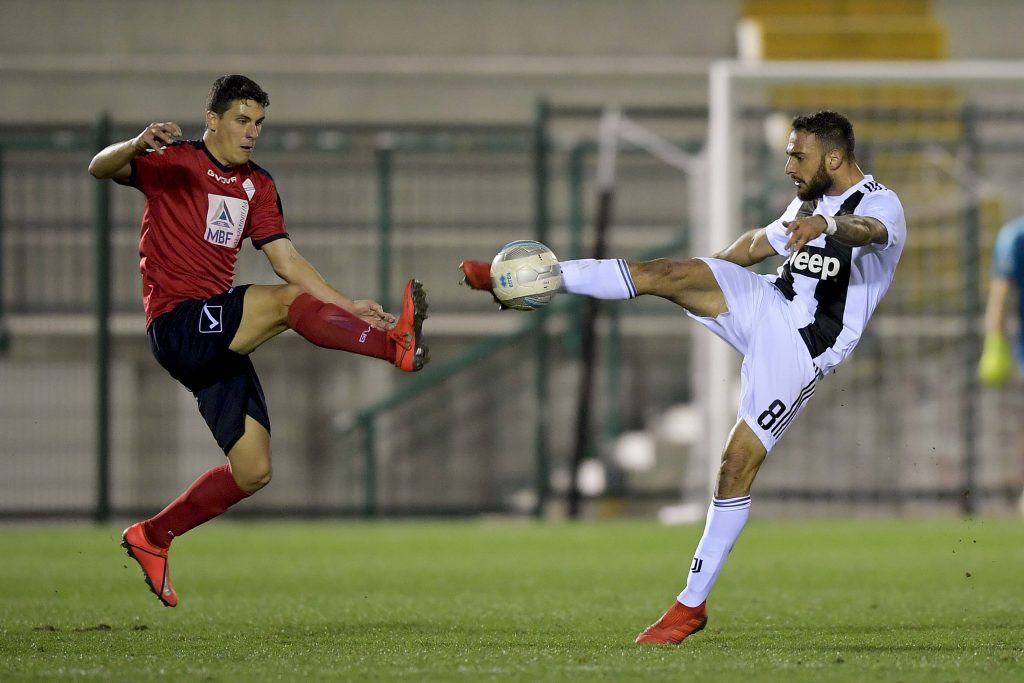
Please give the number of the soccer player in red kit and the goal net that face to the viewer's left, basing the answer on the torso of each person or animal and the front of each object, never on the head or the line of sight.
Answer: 0

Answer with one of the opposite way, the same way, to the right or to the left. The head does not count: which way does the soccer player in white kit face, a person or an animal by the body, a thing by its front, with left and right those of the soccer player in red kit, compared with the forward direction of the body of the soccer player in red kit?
to the right

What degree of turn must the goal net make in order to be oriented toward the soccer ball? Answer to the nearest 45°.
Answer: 0° — it already faces it

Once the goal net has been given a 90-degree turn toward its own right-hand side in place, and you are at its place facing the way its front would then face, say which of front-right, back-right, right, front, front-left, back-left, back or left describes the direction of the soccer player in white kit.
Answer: left

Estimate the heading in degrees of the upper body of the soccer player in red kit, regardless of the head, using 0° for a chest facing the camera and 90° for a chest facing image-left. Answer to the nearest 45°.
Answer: approximately 315°

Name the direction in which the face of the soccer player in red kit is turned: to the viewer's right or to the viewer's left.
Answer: to the viewer's right

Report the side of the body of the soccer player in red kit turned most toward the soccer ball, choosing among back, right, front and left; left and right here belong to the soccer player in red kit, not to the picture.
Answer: front

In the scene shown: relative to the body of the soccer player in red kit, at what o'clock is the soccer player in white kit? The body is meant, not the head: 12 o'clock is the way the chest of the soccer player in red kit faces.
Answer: The soccer player in white kit is roughly at 11 o'clock from the soccer player in red kit.

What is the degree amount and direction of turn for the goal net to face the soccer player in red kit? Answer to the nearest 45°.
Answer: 0° — it already faces them

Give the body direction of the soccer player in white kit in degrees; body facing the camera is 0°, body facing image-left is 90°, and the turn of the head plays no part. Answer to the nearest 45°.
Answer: approximately 45°

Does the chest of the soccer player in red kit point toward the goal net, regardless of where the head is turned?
no

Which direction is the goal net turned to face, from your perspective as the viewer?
facing the viewer

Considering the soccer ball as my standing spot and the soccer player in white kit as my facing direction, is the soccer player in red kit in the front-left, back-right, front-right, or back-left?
back-left
